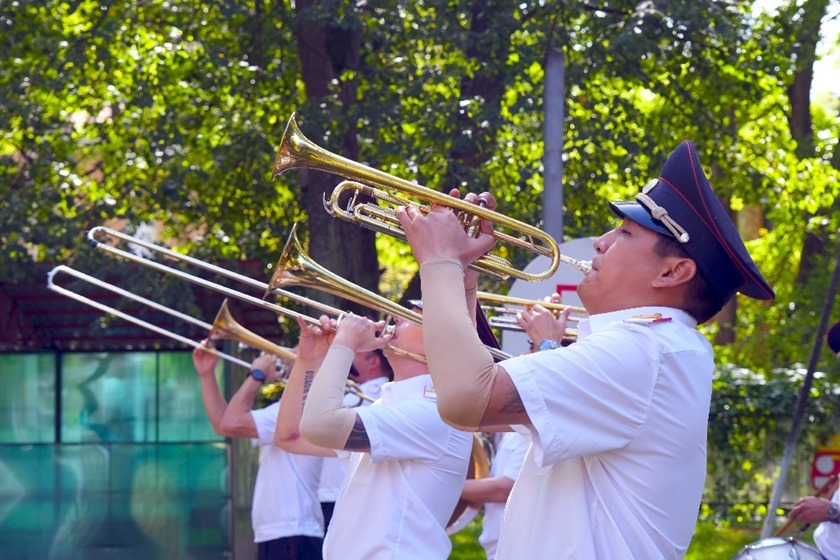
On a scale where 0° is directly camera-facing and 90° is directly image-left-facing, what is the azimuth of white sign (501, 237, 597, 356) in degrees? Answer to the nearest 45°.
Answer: approximately 0°

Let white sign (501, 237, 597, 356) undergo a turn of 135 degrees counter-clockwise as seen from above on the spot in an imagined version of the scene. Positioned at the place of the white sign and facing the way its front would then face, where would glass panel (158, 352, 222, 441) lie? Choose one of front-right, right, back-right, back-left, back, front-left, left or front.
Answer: left

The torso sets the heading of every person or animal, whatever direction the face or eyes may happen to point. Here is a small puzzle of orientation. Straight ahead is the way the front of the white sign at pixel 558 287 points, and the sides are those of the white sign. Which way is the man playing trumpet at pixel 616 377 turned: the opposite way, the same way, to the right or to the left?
to the right

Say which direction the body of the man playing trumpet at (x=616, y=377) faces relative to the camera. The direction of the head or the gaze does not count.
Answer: to the viewer's left

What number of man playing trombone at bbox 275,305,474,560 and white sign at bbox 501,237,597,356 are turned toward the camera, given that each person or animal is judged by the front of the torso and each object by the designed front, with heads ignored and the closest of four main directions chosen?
1

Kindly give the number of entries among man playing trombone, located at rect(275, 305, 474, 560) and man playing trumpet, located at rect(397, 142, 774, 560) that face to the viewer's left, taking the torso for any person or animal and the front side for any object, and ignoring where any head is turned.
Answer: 2
